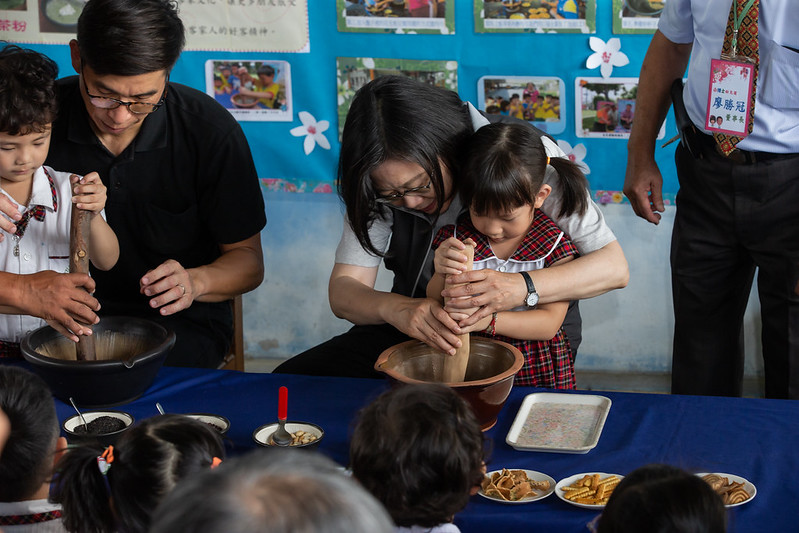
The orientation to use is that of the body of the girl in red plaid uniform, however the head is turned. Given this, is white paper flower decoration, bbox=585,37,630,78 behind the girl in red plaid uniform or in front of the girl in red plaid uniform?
behind

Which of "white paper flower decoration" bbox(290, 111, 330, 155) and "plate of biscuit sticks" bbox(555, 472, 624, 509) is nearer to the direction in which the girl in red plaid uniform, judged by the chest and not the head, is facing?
the plate of biscuit sticks

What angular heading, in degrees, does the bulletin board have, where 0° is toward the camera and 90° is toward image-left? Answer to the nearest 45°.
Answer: approximately 0°

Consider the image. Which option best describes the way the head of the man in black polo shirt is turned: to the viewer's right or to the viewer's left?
to the viewer's left

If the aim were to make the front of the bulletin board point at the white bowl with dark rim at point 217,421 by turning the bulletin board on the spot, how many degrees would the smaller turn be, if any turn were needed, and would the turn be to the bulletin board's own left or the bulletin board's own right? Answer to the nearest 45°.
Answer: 0° — it already faces it
